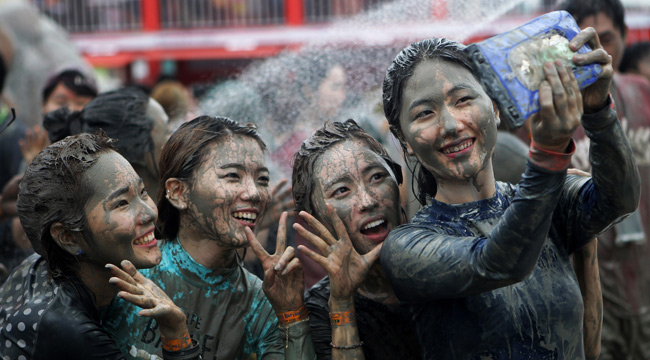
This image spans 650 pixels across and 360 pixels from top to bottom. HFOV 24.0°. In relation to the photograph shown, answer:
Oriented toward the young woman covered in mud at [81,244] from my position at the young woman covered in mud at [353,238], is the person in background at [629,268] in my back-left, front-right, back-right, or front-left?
back-right

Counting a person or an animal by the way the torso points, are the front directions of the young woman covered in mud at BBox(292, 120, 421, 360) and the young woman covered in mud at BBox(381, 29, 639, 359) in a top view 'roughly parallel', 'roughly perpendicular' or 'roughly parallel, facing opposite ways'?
roughly parallel

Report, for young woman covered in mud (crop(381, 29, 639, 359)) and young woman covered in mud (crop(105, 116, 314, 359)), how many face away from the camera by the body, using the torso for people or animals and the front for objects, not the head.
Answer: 0

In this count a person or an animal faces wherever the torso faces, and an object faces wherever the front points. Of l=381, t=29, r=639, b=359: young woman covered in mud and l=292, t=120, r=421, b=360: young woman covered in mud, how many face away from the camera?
0

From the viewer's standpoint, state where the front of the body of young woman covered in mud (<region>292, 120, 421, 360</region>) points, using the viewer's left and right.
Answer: facing the viewer and to the right of the viewer

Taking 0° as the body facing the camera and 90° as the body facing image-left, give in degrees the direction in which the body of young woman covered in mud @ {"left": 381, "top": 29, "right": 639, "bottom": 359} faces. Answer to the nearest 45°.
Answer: approximately 315°

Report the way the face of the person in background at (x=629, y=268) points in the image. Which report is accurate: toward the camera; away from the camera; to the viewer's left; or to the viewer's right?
toward the camera

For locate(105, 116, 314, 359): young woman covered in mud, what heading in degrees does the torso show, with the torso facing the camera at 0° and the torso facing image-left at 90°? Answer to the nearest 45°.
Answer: approximately 315°

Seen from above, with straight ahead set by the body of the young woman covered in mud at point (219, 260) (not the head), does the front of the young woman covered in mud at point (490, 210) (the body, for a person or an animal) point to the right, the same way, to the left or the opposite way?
the same way

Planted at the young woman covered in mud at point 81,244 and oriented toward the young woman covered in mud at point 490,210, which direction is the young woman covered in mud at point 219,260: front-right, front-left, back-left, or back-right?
front-left
